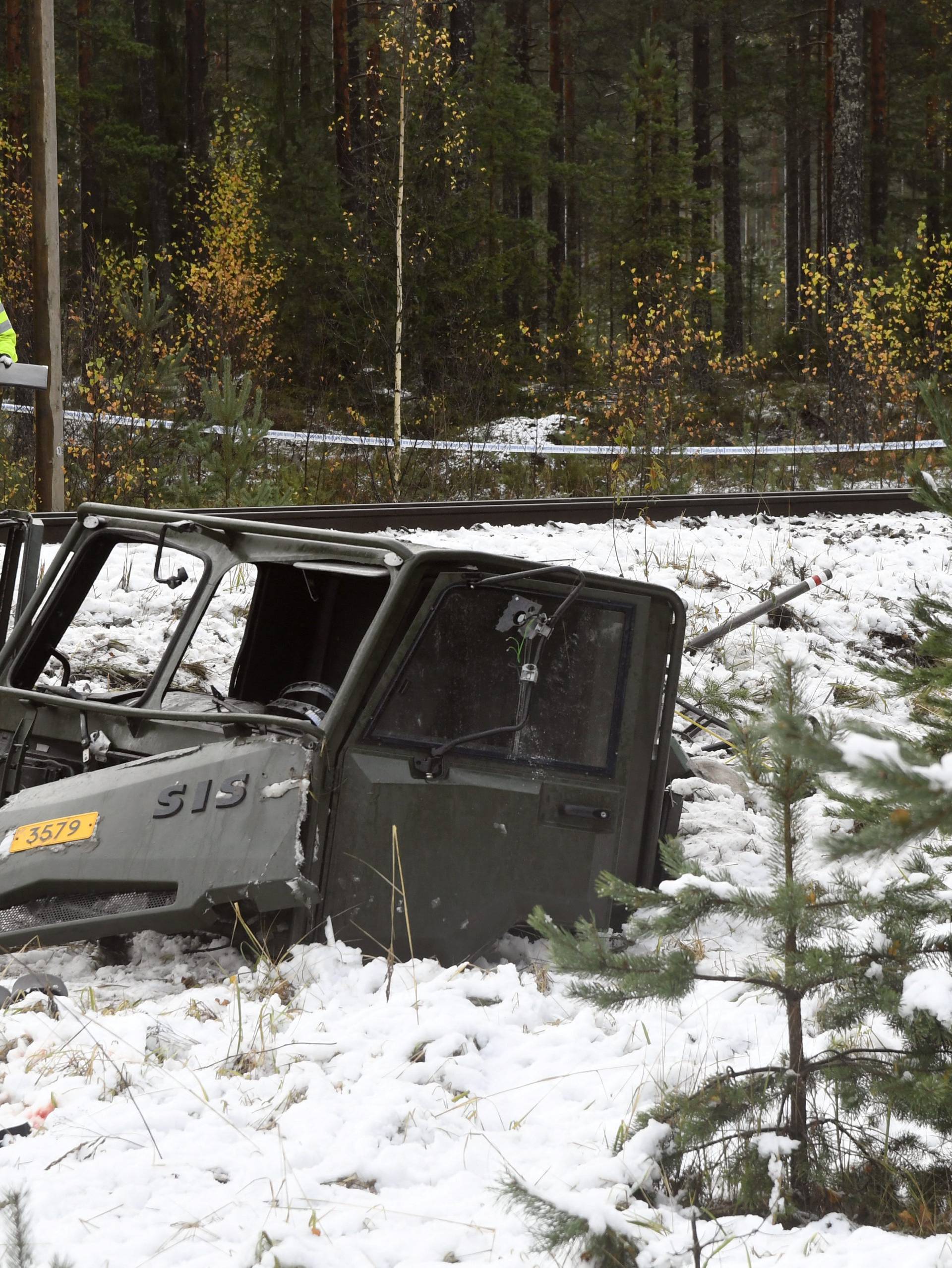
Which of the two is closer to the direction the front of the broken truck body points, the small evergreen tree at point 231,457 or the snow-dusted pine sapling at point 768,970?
the snow-dusted pine sapling

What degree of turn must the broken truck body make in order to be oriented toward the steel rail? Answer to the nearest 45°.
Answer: approximately 135° to its right

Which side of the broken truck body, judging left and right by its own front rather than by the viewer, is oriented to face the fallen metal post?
back

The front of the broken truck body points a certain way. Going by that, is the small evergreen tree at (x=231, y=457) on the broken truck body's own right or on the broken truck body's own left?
on the broken truck body's own right

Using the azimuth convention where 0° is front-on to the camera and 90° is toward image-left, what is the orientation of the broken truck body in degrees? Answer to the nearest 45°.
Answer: approximately 45°

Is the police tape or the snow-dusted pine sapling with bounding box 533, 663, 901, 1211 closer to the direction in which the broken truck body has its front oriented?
the snow-dusted pine sapling

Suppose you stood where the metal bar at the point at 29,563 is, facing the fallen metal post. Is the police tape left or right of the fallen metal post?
left

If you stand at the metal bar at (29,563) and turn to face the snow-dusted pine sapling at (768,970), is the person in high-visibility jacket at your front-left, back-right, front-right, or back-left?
back-left
